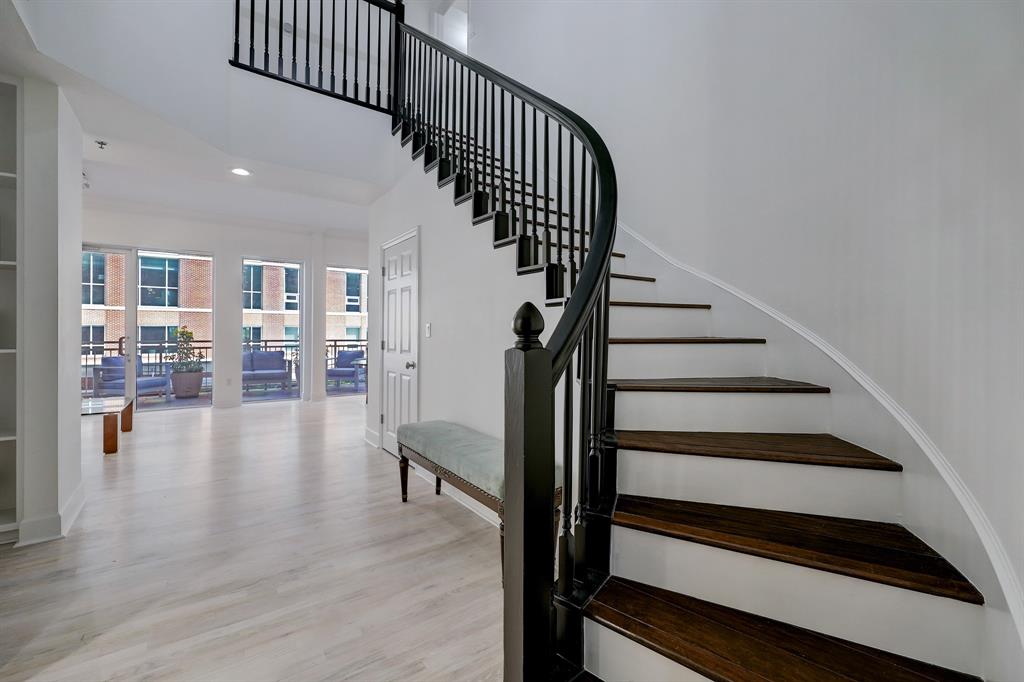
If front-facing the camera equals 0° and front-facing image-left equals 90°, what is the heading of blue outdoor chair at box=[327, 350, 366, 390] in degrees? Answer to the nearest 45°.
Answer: approximately 45°

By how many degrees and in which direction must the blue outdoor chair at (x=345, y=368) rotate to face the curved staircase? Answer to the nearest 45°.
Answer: approximately 45° to its left

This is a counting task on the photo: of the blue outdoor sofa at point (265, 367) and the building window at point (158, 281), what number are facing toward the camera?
2

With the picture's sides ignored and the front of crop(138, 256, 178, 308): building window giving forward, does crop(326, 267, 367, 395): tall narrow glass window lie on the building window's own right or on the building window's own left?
on the building window's own left

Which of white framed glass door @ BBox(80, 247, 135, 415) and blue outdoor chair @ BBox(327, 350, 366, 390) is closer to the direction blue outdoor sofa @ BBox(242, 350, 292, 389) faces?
the white framed glass door

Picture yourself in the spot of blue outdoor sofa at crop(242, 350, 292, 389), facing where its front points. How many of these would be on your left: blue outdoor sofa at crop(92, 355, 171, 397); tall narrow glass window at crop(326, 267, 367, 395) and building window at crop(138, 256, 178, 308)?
1

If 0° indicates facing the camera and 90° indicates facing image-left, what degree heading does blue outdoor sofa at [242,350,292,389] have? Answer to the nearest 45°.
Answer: approximately 0°

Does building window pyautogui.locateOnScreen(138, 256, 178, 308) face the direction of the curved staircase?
yes

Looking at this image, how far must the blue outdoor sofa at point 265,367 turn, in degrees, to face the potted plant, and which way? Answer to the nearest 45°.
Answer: approximately 90° to its right

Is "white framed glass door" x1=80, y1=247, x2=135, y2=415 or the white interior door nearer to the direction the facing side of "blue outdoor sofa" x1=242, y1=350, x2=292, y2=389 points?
the white interior door
